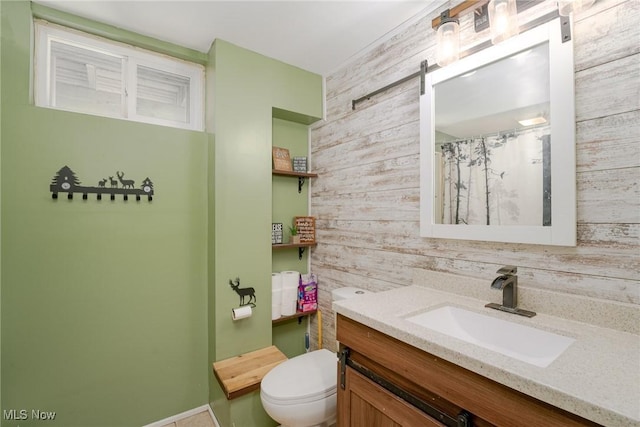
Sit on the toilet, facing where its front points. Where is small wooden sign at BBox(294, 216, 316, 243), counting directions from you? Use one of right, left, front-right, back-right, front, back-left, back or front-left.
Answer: back-right

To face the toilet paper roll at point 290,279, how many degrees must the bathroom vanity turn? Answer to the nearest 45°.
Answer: approximately 90° to its right

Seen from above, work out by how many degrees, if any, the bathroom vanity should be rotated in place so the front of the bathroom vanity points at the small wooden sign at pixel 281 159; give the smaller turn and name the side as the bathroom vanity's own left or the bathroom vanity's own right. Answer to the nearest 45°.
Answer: approximately 90° to the bathroom vanity's own right

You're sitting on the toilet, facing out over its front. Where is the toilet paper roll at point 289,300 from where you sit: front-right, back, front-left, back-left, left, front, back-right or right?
back-right

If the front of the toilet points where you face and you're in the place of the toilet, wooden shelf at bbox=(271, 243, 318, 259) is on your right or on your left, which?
on your right

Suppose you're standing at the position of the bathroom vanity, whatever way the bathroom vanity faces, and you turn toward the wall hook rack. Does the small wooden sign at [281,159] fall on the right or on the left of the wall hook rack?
right

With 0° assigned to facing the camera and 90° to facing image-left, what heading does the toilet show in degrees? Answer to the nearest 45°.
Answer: approximately 45°

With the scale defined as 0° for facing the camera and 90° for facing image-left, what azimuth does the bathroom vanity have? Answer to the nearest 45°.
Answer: approximately 45°

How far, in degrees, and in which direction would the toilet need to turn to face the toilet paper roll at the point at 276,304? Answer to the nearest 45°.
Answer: approximately 135° to its right

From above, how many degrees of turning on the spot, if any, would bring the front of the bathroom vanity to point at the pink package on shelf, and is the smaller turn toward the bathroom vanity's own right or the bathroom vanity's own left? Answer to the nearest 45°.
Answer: approximately 90° to the bathroom vanity's own right

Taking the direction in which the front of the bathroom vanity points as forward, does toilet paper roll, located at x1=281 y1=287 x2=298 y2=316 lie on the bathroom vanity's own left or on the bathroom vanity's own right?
on the bathroom vanity's own right

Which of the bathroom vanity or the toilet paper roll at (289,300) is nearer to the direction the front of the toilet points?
the bathroom vanity

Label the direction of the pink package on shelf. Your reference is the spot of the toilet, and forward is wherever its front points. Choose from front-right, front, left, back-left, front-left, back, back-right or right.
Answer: back-right

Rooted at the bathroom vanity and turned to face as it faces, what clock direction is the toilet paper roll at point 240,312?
The toilet paper roll is roughly at 2 o'clock from the bathroom vanity.
